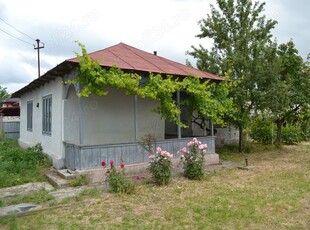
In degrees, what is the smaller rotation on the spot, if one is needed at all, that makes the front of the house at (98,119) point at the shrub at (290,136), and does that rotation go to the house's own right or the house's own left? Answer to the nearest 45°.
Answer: approximately 90° to the house's own left

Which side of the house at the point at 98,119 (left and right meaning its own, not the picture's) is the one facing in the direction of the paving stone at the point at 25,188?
right

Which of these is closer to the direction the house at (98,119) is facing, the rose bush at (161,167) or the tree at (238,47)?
the rose bush

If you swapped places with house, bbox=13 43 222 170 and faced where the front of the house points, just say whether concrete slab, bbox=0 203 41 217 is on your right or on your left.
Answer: on your right

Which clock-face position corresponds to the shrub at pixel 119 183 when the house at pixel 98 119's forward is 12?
The shrub is roughly at 1 o'clock from the house.

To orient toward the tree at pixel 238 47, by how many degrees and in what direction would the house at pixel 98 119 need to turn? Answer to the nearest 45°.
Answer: approximately 90° to its left

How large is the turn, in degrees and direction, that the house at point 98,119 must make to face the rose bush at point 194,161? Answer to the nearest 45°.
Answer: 0° — it already faces it

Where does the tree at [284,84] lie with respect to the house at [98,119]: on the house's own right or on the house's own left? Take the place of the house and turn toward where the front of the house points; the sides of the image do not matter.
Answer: on the house's own left

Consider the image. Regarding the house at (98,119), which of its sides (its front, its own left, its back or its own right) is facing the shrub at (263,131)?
left

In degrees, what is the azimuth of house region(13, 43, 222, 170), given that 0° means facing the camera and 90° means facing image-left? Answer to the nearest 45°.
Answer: approximately 315°
